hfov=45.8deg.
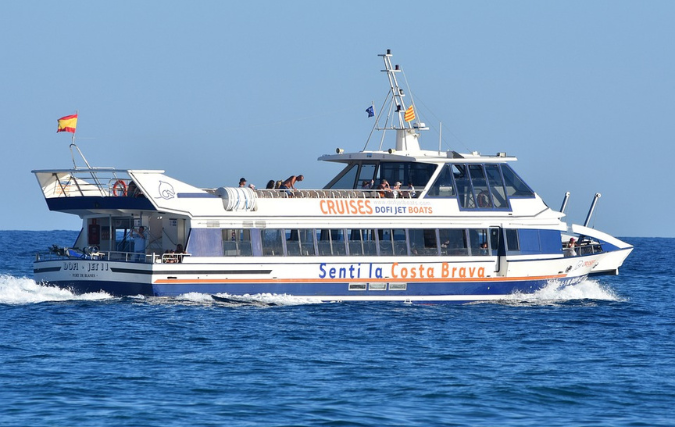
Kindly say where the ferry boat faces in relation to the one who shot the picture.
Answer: facing away from the viewer and to the right of the viewer
